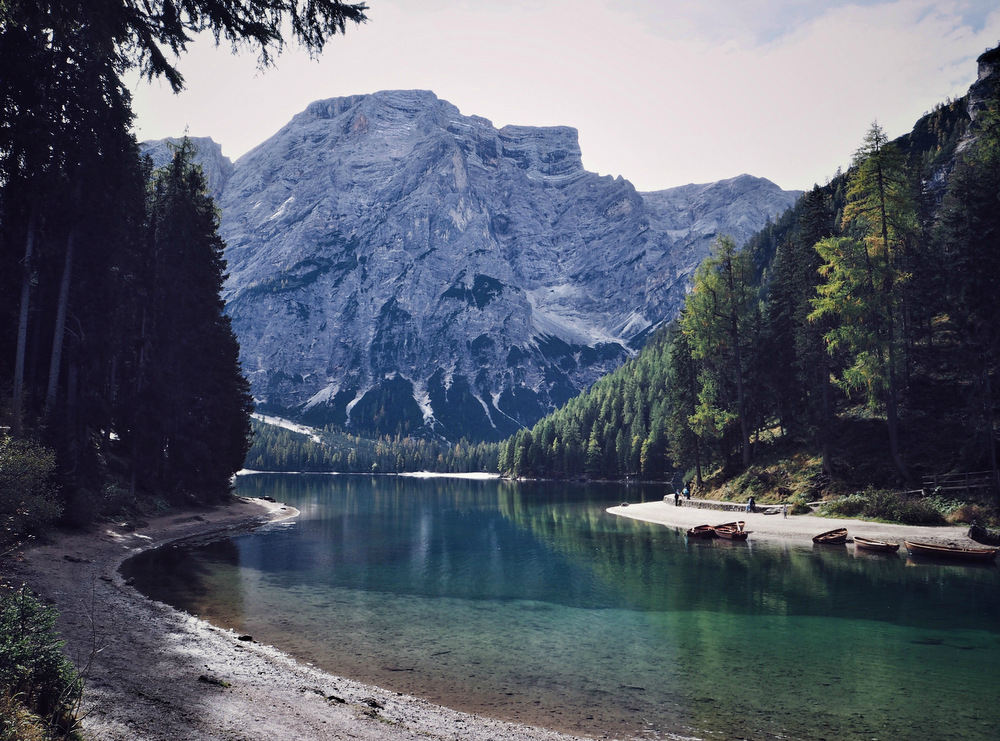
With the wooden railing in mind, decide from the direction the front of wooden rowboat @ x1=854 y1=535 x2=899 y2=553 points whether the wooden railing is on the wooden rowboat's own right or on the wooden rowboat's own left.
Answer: on the wooden rowboat's own right

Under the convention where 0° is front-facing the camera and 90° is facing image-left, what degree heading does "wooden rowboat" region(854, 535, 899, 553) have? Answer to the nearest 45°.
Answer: approximately 90°

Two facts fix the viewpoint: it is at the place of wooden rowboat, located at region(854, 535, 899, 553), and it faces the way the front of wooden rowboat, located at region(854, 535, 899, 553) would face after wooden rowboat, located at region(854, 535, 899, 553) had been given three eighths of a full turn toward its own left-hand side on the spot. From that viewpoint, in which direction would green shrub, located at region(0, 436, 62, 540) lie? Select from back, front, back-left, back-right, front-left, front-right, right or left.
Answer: right

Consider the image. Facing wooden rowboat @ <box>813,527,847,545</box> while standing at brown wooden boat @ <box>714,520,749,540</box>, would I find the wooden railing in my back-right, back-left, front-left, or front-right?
front-left

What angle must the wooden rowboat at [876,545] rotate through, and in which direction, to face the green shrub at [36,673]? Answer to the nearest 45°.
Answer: approximately 90° to its left
